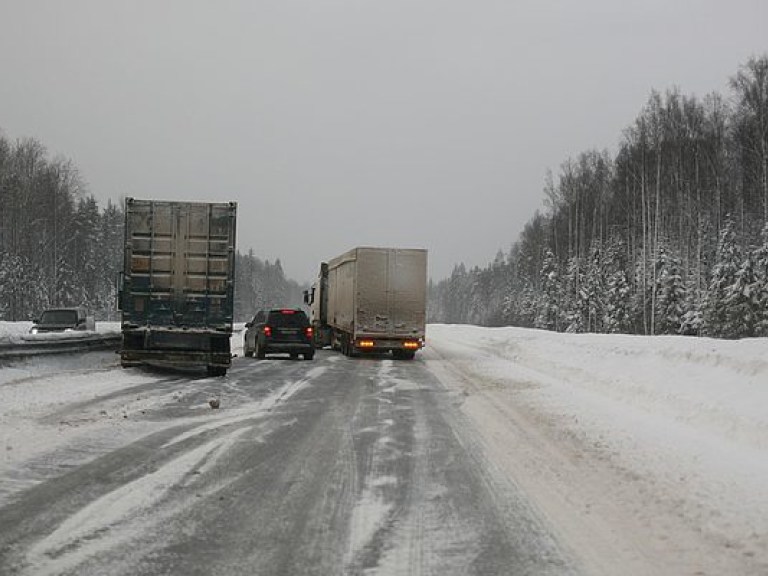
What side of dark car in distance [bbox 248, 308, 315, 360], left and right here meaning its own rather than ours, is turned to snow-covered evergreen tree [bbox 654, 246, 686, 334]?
right

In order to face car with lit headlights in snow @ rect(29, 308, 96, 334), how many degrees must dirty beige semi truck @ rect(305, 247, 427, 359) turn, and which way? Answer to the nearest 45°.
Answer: approximately 45° to its left

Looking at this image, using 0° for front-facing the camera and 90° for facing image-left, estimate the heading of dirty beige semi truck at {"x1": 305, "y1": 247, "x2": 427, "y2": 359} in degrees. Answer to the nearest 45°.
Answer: approximately 135°

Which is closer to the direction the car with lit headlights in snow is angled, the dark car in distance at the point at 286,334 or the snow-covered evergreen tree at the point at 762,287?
the dark car in distance

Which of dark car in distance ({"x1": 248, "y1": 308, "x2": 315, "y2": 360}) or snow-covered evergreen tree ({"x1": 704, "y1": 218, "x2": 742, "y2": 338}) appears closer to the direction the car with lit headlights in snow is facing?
the dark car in distance

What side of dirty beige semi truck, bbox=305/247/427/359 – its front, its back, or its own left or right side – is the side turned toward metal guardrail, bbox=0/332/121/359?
left

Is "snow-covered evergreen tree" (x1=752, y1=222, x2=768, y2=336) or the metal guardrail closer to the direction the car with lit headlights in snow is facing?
the metal guardrail

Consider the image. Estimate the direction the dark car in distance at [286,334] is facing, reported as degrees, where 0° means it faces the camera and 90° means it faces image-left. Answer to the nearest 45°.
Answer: approximately 135°

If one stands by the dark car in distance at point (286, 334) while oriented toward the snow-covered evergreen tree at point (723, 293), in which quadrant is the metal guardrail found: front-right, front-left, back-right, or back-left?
back-left

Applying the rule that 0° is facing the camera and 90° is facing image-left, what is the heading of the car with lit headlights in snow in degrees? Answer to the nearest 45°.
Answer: approximately 45°

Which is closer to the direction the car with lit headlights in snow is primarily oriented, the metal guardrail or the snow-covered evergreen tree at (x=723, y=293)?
the metal guardrail
